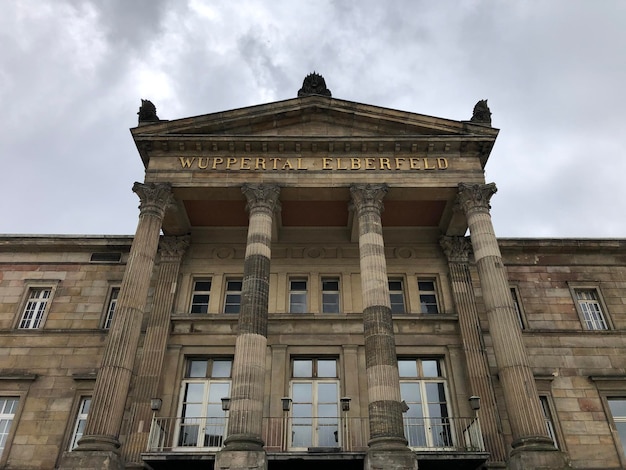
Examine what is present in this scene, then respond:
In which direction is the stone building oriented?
toward the camera
